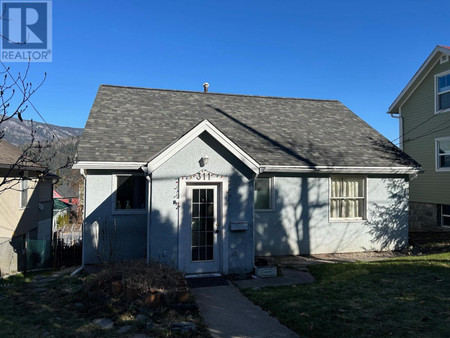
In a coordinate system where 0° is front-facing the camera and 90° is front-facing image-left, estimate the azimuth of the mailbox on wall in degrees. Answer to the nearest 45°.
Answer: approximately 0°

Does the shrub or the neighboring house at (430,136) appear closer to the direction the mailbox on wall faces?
the shrub

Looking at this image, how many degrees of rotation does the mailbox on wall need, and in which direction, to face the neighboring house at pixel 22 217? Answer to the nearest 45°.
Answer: approximately 135° to its right

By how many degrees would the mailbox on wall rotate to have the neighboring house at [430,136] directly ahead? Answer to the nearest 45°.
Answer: approximately 135° to its left

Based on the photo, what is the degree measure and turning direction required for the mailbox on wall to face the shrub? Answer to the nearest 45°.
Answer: approximately 45° to its right
